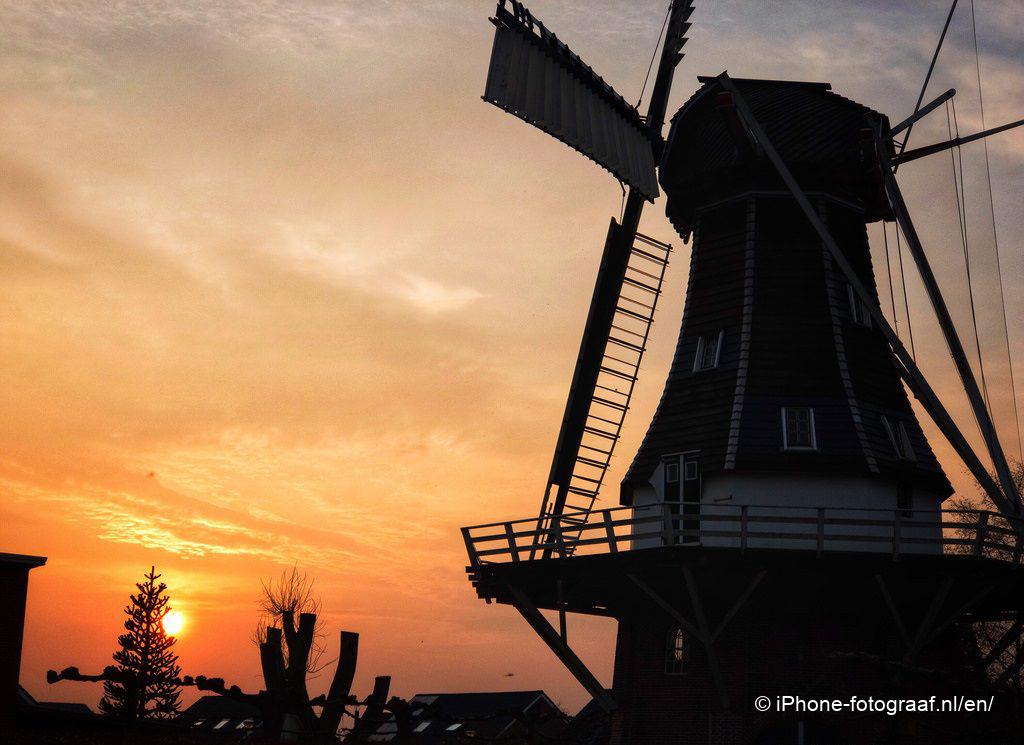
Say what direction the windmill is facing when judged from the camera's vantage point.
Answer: facing away from the viewer and to the left of the viewer
